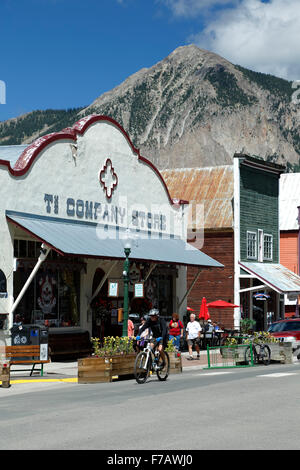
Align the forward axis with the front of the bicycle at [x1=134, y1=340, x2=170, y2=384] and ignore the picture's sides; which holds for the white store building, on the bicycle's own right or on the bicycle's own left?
on the bicycle's own right

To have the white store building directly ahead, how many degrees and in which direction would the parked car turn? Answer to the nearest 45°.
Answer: approximately 45° to its right

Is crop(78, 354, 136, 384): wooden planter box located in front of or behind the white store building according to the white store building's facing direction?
in front

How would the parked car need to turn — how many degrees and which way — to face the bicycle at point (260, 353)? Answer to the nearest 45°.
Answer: approximately 45° to its left

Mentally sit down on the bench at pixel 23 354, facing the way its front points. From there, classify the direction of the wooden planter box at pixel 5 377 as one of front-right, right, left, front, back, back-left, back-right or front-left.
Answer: front-right

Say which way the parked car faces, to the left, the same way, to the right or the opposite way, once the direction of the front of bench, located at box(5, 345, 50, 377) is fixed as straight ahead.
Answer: to the right

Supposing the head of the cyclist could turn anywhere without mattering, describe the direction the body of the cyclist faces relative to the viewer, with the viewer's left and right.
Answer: facing the viewer and to the left of the viewer

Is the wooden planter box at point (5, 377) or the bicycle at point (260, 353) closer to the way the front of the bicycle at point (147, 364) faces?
the wooden planter box

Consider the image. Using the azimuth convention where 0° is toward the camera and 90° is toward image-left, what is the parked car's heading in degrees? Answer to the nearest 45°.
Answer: approximately 45°

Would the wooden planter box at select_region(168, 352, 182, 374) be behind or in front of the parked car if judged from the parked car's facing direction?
in front

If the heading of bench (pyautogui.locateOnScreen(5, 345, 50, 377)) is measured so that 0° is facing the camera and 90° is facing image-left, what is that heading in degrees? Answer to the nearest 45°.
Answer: approximately 315°

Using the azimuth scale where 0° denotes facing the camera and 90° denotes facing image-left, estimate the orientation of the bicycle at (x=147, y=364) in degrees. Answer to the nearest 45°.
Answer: approximately 45°

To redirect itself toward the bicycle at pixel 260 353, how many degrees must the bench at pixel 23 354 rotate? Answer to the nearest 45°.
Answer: approximately 90° to its left

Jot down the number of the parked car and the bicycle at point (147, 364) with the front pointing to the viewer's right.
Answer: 0

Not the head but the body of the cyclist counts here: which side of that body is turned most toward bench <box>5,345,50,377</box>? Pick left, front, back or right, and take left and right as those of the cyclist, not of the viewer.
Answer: right

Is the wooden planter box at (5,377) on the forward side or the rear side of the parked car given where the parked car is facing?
on the forward side
